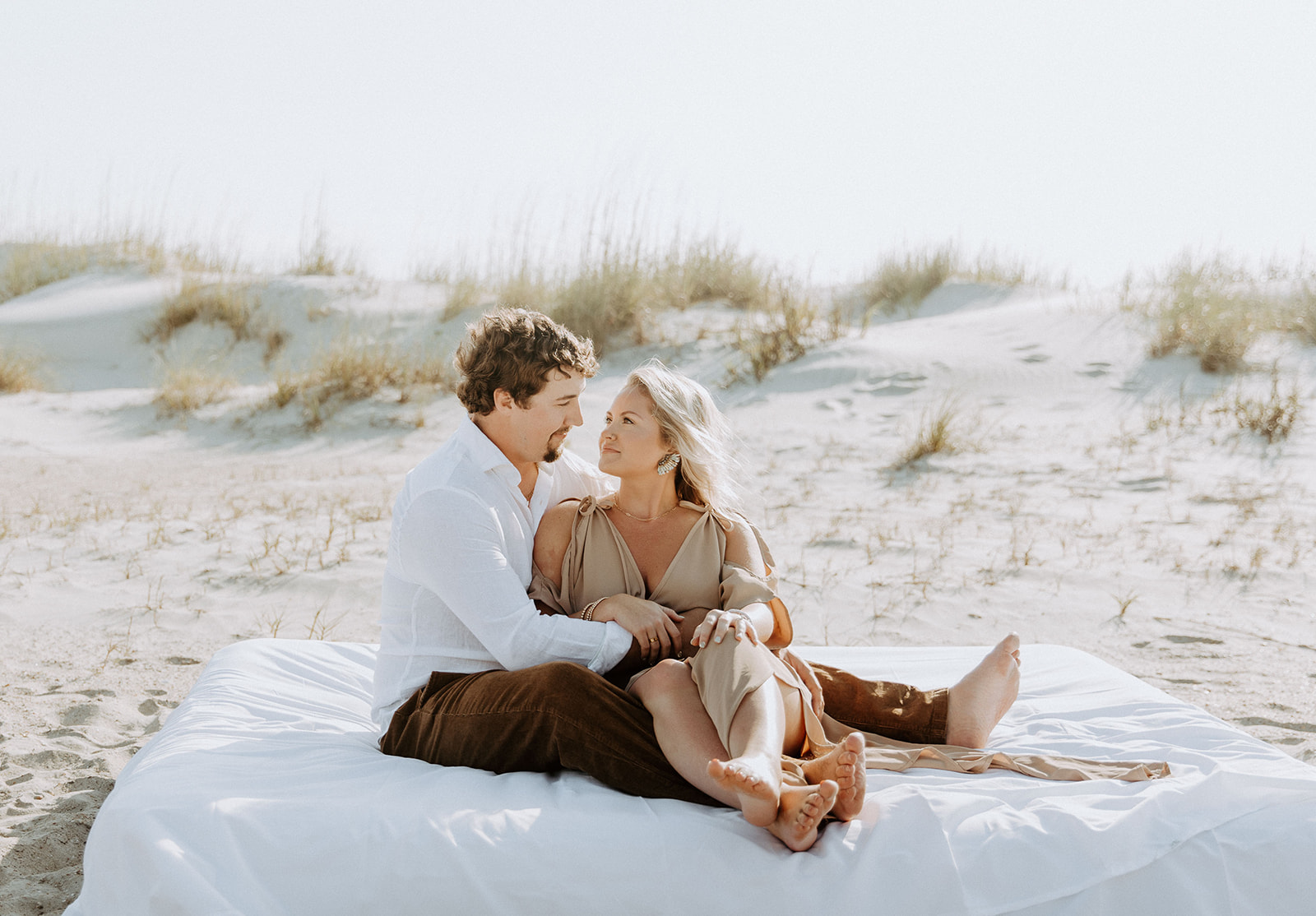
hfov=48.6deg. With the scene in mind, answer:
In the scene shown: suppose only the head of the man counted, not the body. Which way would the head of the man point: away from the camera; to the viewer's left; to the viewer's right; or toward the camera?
to the viewer's right

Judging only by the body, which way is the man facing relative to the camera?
to the viewer's right

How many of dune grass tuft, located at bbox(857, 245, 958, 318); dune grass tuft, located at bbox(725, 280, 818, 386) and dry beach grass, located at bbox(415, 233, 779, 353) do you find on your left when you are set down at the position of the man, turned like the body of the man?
3

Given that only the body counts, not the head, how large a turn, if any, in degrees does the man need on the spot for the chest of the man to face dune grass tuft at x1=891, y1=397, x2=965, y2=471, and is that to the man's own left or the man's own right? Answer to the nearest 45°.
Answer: approximately 90° to the man's own left

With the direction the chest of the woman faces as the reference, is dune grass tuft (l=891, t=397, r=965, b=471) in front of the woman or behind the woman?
behind

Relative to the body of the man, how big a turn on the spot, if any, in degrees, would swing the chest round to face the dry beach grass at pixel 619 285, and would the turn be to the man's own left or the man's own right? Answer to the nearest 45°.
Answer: approximately 90° to the man's own left

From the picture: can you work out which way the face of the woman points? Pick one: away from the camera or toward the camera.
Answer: toward the camera

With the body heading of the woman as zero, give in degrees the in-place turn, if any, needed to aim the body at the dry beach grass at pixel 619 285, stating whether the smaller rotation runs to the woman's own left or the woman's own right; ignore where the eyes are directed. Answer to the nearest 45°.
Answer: approximately 180°

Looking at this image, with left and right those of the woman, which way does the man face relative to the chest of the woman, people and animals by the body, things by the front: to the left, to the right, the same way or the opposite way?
to the left

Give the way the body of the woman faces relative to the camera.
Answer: toward the camera

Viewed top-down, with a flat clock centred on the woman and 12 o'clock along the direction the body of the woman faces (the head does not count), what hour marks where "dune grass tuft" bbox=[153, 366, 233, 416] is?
The dune grass tuft is roughly at 5 o'clock from the woman.

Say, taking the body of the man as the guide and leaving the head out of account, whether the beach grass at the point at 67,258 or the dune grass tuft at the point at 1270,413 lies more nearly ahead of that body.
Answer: the dune grass tuft

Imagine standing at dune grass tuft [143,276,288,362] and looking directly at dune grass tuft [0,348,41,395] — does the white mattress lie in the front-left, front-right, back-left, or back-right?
front-left
